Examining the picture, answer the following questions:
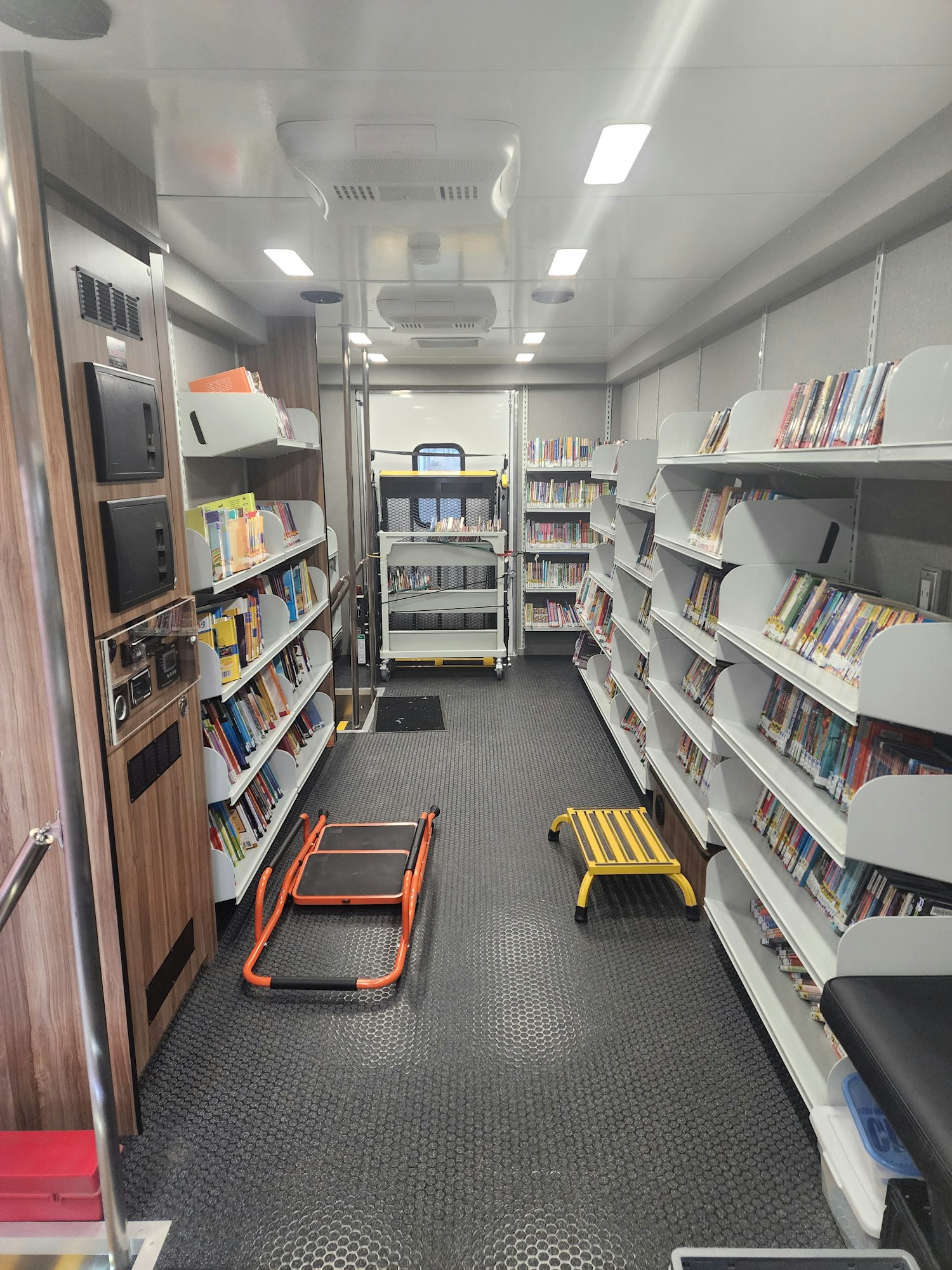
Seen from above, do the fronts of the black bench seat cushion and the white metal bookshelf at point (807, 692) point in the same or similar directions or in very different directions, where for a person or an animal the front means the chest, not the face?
same or similar directions

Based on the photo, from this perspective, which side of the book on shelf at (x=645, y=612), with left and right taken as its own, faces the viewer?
left

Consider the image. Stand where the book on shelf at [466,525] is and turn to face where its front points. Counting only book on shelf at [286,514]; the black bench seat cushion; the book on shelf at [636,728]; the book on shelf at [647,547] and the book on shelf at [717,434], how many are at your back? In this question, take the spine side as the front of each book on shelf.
0

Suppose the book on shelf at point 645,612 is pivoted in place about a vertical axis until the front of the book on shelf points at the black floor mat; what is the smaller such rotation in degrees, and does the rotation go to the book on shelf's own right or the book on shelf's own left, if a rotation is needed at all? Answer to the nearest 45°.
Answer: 0° — it already faces it

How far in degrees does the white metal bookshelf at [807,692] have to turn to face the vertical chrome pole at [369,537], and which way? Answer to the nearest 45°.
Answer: approximately 45° to its right

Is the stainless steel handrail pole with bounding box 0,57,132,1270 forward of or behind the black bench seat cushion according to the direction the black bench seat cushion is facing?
forward

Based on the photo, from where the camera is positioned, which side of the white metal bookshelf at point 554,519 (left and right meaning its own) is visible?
front

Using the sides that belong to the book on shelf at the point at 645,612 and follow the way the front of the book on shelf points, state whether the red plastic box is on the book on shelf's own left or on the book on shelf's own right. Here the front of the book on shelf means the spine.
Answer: on the book on shelf's own left

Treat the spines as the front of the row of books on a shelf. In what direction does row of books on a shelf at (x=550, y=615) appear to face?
toward the camera

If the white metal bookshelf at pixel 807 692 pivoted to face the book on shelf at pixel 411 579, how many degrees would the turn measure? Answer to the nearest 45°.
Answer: approximately 45° to its right

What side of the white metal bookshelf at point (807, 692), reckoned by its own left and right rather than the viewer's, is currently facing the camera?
left

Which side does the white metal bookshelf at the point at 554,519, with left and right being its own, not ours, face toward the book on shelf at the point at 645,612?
front

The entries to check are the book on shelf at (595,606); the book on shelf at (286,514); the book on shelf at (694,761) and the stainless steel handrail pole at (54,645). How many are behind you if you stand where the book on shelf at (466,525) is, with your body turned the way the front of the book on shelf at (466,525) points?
0

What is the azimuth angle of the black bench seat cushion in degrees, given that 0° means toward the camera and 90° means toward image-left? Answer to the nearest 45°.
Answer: approximately 90°

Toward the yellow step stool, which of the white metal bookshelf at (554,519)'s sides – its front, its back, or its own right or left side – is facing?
front

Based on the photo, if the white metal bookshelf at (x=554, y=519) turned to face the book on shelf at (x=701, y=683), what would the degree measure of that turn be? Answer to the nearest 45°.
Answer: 0° — it already faces it

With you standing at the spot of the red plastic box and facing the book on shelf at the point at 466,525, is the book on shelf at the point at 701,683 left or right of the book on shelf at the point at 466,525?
right

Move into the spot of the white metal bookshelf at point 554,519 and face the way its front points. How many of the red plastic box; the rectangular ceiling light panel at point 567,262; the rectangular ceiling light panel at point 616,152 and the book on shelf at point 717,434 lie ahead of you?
4
